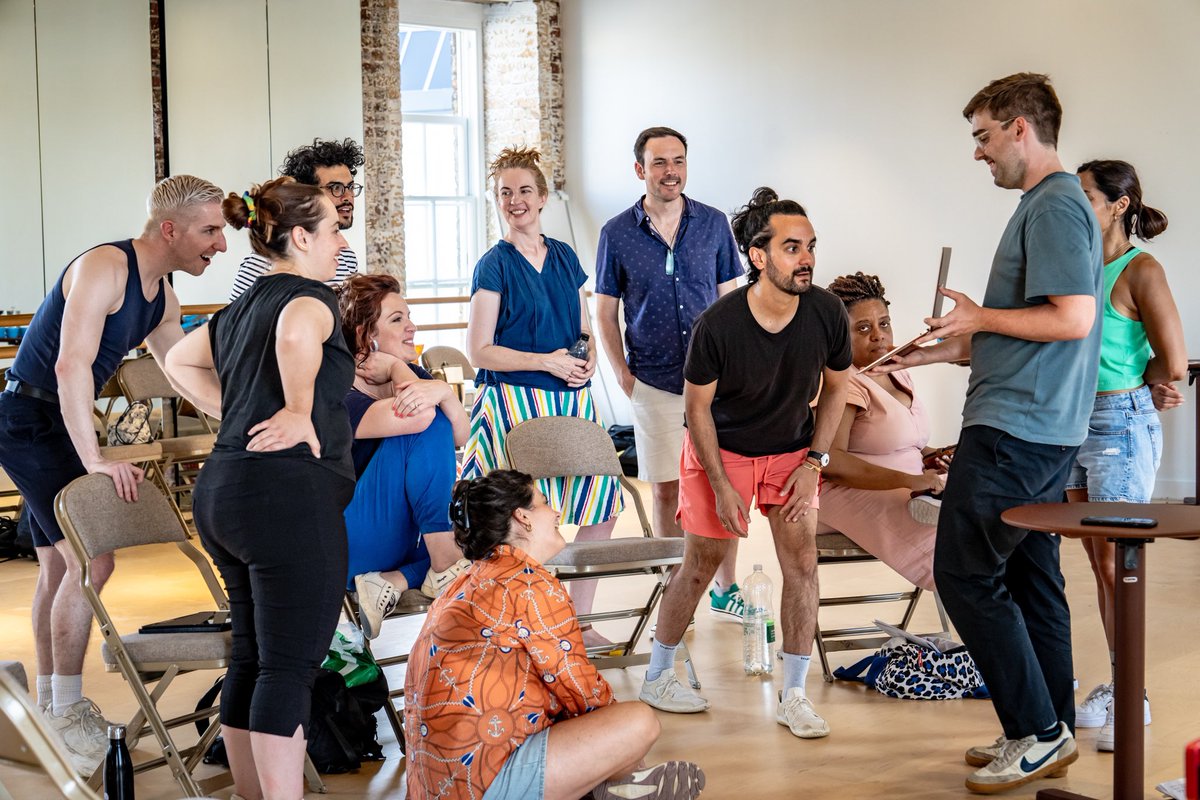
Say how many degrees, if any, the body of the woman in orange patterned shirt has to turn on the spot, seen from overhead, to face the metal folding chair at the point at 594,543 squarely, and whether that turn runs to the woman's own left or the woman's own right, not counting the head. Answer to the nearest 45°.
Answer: approximately 45° to the woman's own left

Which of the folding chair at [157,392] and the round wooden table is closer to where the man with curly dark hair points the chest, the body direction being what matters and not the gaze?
the round wooden table

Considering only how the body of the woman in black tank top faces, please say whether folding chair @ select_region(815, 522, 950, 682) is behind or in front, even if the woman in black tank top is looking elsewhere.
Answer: in front

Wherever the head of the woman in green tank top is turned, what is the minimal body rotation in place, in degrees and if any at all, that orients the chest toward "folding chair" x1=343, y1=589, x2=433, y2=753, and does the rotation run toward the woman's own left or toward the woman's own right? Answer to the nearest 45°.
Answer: approximately 45° to the woman's own left

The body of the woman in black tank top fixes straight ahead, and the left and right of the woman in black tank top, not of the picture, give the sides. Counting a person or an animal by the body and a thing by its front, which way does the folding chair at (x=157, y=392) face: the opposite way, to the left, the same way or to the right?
to the right

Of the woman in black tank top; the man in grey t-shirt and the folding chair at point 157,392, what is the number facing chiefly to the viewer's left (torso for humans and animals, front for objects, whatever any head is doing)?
1

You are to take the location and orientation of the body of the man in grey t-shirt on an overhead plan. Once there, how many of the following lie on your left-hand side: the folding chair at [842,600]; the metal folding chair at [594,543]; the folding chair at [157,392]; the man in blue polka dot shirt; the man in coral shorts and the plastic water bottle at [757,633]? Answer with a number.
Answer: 0

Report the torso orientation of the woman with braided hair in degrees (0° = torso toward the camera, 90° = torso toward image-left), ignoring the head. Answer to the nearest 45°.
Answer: approximately 315°

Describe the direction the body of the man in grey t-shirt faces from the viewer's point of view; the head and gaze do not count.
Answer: to the viewer's left

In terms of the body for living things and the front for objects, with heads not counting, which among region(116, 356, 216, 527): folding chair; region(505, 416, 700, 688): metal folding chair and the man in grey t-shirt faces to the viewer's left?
the man in grey t-shirt

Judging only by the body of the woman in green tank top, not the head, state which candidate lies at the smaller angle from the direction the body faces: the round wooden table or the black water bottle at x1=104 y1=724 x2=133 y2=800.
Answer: the black water bottle

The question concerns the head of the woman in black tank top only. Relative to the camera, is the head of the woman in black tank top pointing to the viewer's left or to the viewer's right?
to the viewer's right

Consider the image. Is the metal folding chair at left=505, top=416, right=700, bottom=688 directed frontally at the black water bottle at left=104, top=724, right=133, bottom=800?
no

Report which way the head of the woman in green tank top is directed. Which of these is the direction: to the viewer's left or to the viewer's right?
to the viewer's left

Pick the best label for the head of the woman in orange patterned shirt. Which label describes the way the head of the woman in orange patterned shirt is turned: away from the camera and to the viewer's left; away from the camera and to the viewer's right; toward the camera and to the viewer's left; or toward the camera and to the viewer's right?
away from the camera and to the viewer's right

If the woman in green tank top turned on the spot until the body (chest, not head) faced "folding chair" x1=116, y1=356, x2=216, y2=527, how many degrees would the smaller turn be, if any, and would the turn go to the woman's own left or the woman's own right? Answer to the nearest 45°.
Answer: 0° — they already face it

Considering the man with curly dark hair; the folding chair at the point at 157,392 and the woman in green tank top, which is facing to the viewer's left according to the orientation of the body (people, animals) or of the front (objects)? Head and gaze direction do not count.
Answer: the woman in green tank top

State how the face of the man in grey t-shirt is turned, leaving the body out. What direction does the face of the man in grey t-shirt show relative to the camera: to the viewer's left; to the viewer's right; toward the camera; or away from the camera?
to the viewer's left
